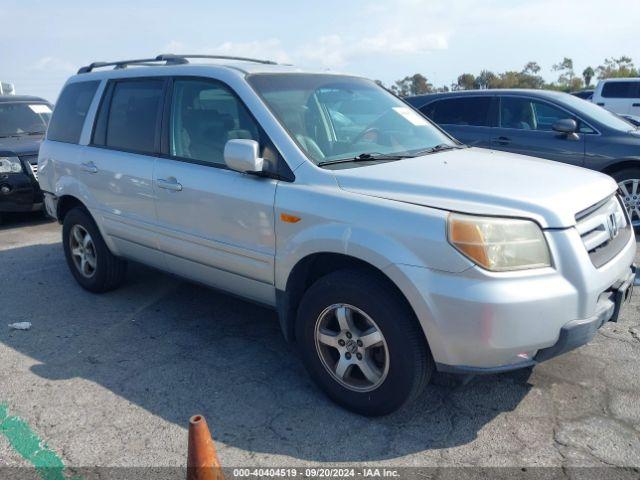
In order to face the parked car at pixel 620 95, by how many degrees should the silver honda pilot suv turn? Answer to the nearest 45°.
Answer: approximately 90° to its left

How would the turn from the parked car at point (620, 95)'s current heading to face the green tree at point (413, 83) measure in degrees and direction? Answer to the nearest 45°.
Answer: approximately 135° to its left

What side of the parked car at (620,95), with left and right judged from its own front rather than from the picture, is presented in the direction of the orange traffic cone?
right

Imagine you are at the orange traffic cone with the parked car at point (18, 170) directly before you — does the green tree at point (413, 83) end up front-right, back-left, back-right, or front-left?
front-right

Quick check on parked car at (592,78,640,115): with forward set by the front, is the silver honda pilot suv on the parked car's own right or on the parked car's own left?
on the parked car's own right

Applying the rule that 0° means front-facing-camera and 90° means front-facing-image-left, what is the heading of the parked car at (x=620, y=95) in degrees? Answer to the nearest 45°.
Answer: approximately 270°

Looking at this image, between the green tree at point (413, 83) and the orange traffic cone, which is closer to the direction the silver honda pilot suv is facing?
the orange traffic cone

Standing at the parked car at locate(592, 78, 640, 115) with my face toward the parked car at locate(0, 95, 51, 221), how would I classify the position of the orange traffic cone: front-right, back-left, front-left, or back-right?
front-left

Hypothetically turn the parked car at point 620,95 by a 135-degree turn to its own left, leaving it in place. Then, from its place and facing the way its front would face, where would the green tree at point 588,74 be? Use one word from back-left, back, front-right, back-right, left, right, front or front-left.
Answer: front-right

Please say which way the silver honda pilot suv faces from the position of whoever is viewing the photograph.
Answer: facing the viewer and to the right of the viewer

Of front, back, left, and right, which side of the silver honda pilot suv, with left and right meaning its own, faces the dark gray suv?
left

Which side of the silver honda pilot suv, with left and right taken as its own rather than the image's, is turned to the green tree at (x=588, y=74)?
left

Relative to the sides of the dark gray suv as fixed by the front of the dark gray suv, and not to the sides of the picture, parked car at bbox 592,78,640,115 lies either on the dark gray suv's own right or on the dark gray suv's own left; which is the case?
on the dark gray suv's own left

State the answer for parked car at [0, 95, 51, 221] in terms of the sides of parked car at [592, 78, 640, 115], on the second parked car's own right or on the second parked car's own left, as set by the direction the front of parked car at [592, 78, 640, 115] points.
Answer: on the second parked car's own right

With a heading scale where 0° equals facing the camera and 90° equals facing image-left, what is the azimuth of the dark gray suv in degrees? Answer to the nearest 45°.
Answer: approximately 315°

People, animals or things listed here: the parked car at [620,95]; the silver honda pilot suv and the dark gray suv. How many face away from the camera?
0
